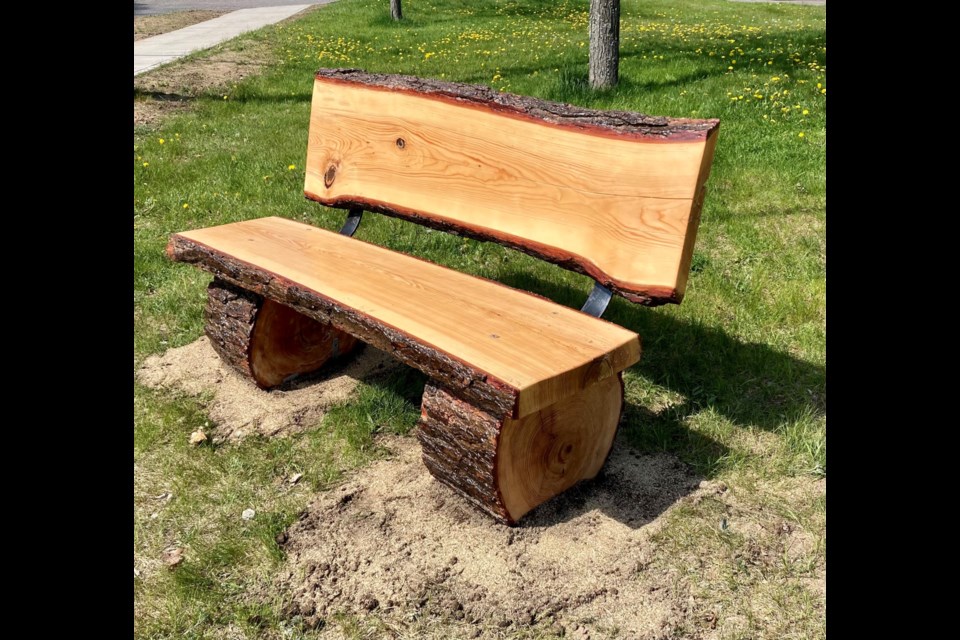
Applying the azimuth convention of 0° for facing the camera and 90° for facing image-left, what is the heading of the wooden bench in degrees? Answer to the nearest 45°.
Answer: approximately 45°

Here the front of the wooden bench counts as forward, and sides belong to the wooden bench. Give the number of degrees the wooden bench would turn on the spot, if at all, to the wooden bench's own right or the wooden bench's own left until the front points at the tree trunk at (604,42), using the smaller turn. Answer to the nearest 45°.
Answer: approximately 135° to the wooden bench's own right
